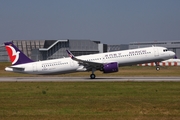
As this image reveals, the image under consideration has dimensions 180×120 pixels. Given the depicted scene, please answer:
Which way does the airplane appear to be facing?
to the viewer's right
